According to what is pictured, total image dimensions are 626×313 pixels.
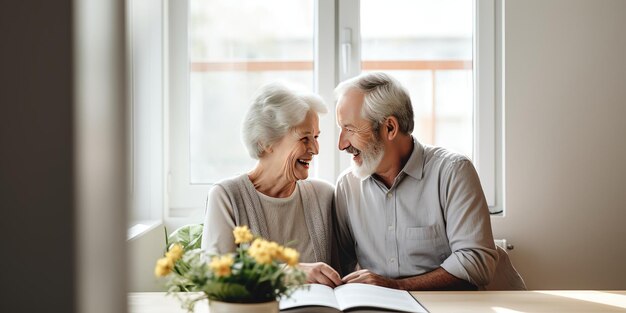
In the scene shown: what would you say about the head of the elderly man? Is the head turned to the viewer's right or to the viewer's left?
to the viewer's left

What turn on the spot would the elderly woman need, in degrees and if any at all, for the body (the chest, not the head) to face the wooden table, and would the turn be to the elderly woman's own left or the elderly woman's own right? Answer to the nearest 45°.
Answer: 0° — they already face it

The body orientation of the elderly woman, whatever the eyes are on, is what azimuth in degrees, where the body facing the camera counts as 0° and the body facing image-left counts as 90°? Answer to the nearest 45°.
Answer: approximately 315°

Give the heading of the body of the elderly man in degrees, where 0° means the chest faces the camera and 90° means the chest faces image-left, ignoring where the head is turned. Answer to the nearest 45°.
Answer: approximately 45°

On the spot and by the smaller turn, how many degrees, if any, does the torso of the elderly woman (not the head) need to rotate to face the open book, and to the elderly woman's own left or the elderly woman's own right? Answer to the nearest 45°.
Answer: approximately 45° to the elderly woman's own right
